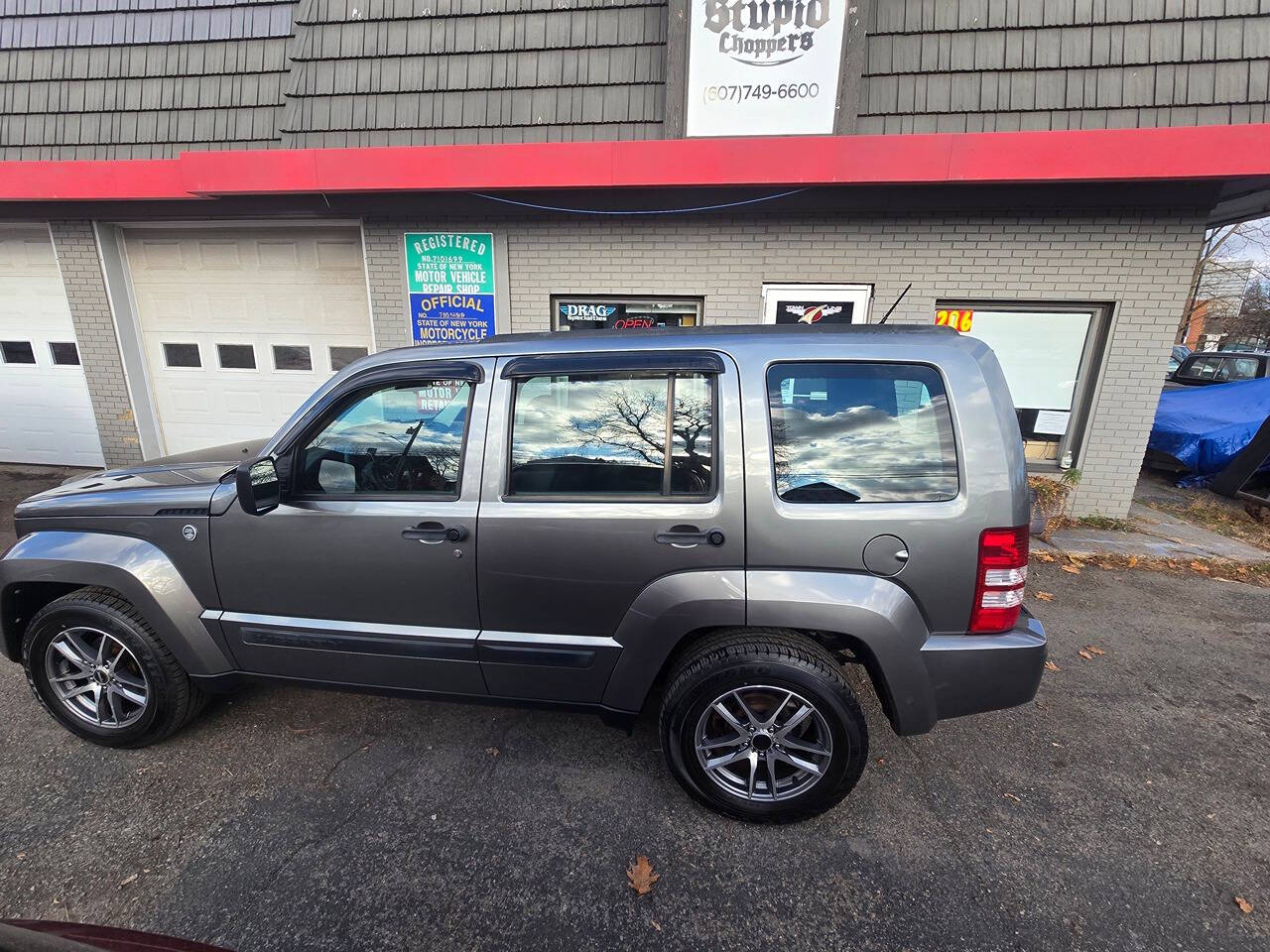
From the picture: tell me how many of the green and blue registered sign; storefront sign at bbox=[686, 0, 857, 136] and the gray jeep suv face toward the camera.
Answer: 2

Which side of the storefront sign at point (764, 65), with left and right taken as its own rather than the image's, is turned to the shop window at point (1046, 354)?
left

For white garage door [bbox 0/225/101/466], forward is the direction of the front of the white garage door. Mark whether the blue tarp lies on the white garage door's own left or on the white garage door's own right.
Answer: on the white garage door's own left

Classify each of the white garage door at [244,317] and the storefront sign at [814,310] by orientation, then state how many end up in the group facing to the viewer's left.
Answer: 0

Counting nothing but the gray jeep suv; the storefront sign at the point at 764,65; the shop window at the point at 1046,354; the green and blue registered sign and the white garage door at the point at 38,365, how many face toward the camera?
4

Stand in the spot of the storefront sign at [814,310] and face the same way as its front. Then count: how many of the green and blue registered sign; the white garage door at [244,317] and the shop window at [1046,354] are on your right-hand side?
2

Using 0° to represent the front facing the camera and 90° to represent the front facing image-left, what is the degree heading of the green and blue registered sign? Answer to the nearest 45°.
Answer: approximately 0°

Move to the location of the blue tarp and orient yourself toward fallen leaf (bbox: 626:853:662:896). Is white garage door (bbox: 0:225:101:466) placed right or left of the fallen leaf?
right
